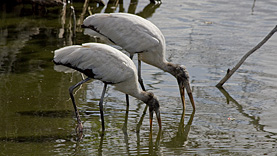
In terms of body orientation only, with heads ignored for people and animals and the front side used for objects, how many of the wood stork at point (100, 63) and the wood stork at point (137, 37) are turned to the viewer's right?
2

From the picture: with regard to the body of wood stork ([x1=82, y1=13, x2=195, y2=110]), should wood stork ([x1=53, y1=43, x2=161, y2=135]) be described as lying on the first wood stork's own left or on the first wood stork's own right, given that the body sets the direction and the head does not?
on the first wood stork's own right

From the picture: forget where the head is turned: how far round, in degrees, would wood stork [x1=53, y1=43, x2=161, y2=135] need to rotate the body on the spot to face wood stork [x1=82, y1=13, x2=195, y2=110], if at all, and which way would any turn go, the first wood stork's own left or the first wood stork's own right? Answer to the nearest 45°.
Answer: approximately 45° to the first wood stork's own left

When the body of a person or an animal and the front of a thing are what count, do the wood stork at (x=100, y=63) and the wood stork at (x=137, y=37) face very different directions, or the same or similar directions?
same or similar directions

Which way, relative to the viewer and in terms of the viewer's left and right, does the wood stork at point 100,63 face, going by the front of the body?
facing to the right of the viewer

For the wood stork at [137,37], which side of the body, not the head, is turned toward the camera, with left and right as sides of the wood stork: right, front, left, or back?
right
